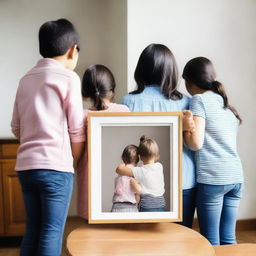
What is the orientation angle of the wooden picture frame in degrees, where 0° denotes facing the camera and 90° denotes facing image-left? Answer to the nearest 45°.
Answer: approximately 0°

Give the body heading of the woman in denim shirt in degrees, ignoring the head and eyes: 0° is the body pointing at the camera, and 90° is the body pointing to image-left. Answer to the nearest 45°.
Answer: approximately 180°

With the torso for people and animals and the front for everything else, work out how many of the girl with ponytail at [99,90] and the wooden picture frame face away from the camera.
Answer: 1

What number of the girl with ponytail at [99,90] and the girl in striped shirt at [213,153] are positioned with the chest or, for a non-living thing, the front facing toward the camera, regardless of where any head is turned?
0

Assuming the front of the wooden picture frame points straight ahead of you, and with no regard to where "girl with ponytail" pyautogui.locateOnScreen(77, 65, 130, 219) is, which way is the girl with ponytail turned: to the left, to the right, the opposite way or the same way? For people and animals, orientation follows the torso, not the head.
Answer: the opposite way

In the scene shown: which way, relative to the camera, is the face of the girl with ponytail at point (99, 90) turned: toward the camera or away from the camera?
away from the camera

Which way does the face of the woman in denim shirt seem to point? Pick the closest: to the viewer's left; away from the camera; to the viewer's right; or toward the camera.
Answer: away from the camera

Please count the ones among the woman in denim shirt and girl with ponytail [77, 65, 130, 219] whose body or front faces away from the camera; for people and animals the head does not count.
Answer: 2

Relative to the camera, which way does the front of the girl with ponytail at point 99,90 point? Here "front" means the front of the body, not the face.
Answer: away from the camera

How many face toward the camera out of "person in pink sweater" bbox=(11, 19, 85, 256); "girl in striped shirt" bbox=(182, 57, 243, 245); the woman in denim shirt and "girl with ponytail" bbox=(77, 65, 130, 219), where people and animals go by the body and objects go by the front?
0
